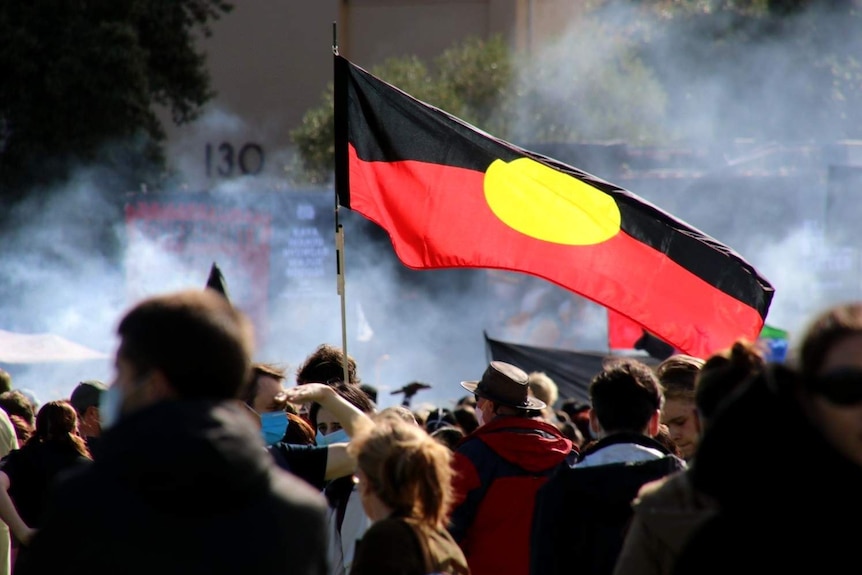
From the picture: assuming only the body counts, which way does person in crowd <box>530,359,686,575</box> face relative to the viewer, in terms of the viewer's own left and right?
facing away from the viewer

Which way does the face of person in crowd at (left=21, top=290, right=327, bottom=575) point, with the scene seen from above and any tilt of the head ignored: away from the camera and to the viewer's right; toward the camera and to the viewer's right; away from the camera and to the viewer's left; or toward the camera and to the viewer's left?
away from the camera and to the viewer's left

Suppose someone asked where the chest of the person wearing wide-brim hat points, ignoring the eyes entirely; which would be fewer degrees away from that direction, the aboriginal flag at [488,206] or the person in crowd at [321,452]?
the aboriginal flag

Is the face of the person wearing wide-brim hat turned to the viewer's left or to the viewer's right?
to the viewer's left

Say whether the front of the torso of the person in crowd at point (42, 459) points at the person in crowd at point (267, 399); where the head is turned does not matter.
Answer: no

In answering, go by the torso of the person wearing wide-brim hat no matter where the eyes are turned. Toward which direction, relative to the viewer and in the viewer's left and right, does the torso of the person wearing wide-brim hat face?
facing away from the viewer and to the left of the viewer

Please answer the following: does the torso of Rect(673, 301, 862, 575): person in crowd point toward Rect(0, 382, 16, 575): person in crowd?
no

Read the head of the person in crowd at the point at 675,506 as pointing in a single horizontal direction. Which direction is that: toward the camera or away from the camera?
away from the camera

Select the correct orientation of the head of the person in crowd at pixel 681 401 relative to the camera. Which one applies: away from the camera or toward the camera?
toward the camera

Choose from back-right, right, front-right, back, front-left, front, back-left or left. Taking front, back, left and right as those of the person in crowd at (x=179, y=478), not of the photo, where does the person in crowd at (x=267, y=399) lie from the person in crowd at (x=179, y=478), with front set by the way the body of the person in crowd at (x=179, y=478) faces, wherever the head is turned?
front-right

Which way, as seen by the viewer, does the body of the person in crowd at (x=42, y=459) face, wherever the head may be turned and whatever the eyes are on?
away from the camera

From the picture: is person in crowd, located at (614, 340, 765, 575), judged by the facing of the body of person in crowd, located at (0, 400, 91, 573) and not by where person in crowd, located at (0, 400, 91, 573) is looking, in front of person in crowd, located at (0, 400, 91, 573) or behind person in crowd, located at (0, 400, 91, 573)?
behind

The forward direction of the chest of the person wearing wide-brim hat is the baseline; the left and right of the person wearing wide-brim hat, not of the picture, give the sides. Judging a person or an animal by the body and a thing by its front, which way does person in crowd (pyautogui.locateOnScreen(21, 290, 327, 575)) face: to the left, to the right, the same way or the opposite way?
the same way
